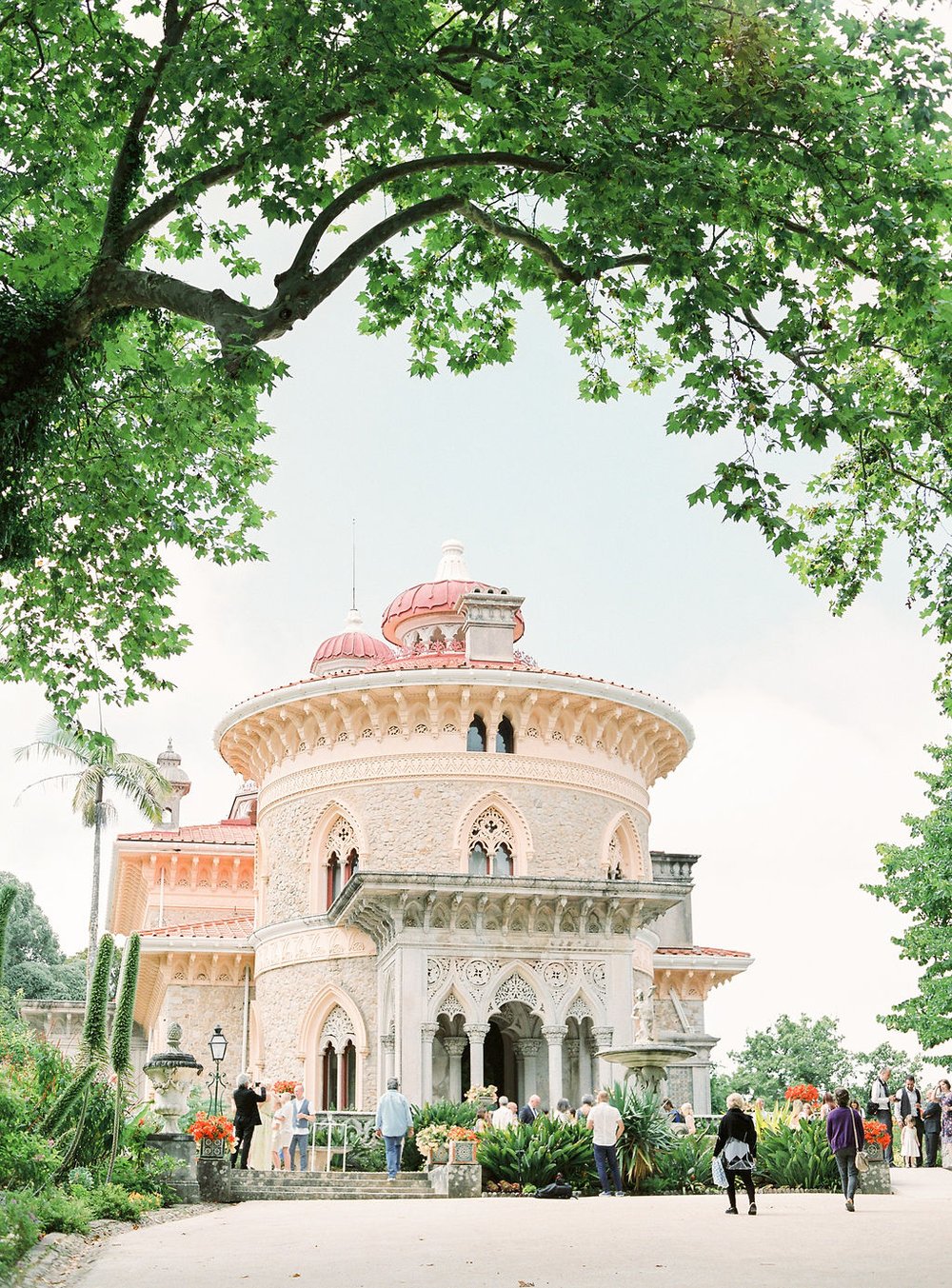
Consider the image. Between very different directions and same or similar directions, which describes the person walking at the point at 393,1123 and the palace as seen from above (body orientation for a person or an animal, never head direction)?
very different directions

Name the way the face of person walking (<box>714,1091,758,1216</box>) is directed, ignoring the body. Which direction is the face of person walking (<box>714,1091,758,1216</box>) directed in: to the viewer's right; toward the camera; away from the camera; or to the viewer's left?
away from the camera

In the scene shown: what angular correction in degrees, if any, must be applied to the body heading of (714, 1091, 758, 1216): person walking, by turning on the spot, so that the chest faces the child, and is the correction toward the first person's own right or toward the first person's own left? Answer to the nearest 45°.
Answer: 0° — they already face them

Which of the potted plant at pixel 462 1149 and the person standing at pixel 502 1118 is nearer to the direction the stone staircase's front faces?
the potted plant

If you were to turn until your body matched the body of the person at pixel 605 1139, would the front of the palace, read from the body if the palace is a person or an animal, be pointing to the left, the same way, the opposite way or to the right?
the opposite way

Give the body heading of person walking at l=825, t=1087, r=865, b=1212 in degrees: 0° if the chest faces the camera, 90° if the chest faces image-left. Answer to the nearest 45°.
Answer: approximately 180°

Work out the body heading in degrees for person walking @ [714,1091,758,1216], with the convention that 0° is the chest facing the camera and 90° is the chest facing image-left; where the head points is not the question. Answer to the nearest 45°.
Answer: approximately 180°

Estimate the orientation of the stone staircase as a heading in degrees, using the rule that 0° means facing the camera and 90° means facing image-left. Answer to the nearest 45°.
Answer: approximately 0°

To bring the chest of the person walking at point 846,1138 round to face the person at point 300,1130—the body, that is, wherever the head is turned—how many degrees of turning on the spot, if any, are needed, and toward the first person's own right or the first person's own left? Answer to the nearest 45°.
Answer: approximately 45° to the first person's own left

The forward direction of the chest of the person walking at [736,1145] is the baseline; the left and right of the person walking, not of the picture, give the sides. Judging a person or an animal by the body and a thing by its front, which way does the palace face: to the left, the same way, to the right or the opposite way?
the opposite way

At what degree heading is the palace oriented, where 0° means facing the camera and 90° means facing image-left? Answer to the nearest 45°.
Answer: approximately 0°
